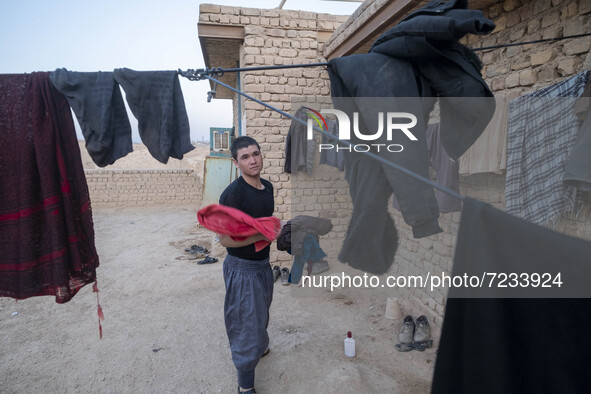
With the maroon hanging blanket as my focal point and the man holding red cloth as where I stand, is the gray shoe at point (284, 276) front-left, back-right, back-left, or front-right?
back-right

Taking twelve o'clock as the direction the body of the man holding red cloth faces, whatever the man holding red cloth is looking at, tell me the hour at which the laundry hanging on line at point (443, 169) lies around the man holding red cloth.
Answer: The laundry hanging on line is roughly at 10 o'clock from the man holding red cloth.

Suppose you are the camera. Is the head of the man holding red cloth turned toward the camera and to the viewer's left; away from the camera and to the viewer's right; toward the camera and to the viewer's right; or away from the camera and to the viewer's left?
toward the camera and to the viewer's right

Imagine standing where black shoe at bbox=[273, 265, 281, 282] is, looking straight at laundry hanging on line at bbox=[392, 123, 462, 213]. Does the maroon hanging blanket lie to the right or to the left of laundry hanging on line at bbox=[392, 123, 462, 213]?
right

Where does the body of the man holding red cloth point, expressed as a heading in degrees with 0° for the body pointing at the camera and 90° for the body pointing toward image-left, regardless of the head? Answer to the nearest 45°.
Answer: approximately 315°
